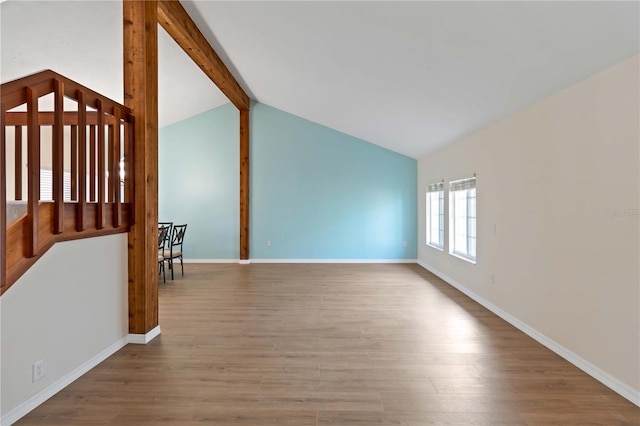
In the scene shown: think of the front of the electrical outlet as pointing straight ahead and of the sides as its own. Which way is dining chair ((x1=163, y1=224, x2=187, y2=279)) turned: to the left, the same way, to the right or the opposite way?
the opposite way

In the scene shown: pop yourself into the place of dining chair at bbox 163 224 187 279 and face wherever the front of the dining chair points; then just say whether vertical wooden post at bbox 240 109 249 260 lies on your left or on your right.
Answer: on your right

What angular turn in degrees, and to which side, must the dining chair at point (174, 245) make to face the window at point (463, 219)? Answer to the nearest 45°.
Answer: approximately 180°

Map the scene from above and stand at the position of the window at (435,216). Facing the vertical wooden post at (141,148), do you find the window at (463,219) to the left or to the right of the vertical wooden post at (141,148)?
left

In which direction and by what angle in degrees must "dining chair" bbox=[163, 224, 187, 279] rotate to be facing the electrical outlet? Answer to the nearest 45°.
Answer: approximately 135° to its left

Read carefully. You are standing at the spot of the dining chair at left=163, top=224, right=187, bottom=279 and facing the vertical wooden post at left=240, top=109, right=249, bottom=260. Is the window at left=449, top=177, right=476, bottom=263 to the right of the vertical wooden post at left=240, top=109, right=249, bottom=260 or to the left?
right

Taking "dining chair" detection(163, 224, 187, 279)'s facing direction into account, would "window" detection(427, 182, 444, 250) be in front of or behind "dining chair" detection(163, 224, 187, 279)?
behind

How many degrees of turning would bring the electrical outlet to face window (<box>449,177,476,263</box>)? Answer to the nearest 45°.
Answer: approximately 45° to its left

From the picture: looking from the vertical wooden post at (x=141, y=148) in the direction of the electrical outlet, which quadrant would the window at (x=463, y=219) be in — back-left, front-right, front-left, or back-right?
back-left

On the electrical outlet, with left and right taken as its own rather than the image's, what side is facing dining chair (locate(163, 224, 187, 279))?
left

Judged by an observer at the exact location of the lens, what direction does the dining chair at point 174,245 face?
facing away from the viewer and to the left of the viewer

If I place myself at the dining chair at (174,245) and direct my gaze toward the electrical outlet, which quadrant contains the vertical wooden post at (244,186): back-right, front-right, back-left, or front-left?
back-left
